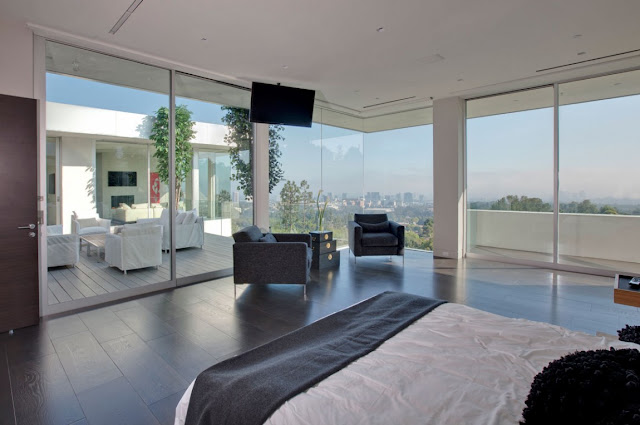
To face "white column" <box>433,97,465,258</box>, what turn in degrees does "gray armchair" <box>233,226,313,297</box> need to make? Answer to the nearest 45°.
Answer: approximately 45° to its left

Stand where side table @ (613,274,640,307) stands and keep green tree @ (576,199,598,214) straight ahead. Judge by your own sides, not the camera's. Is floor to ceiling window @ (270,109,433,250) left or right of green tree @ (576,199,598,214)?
left

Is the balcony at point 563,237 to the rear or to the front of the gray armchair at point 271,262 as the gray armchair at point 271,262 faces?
to the front

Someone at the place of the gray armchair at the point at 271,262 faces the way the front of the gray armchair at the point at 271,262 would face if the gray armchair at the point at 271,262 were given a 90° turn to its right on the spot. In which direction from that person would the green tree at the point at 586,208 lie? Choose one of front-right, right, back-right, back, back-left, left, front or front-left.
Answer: left

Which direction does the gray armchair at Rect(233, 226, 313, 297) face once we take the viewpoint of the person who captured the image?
facing to the right of the viewer
